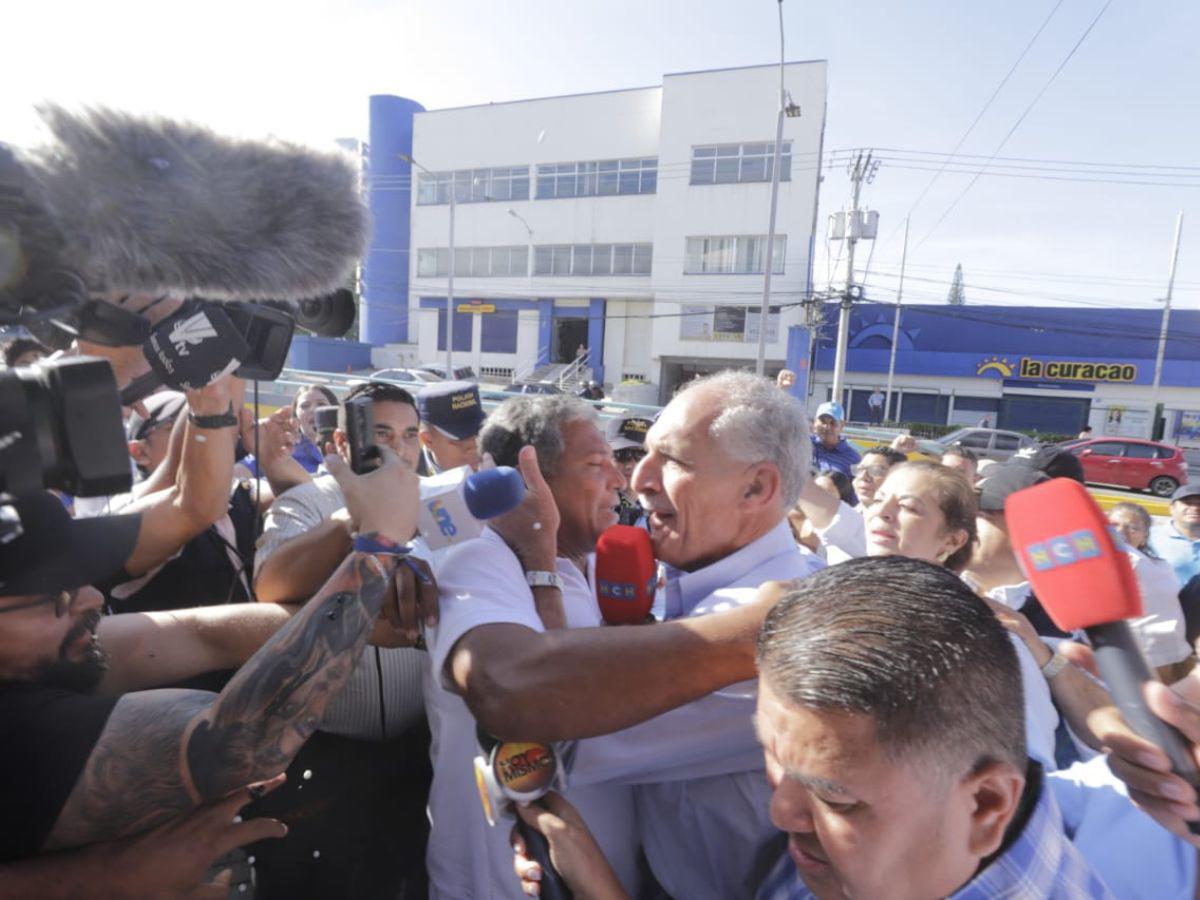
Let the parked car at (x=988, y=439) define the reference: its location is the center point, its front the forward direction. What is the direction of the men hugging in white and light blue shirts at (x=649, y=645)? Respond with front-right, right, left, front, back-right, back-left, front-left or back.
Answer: left

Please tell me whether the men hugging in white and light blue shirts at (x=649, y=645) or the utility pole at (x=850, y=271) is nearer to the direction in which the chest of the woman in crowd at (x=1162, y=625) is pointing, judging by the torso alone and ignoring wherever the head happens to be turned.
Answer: the men hugging in white and light blue shirts

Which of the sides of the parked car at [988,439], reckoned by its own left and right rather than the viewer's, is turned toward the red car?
back

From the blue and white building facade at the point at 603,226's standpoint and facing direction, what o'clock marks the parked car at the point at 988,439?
The parked car is roughly at 11 o'clock from the blue and white building facade.

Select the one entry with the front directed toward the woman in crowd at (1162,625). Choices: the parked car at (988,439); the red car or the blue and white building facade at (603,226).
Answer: the blue and white building facade

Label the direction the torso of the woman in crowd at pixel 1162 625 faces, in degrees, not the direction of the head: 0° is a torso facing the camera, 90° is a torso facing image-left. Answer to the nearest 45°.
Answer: approximately 45°

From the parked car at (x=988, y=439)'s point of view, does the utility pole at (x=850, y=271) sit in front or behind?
in front

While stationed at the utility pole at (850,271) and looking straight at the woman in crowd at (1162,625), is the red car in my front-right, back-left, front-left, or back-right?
front-left

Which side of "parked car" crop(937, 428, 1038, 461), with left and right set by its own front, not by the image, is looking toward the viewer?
left

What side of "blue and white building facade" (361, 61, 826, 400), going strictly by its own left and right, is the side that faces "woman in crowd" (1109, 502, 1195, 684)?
front

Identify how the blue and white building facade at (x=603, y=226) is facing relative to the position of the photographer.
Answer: facing the viewer

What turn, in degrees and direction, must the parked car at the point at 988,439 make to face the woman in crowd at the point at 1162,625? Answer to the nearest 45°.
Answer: approximately 90° to its left
